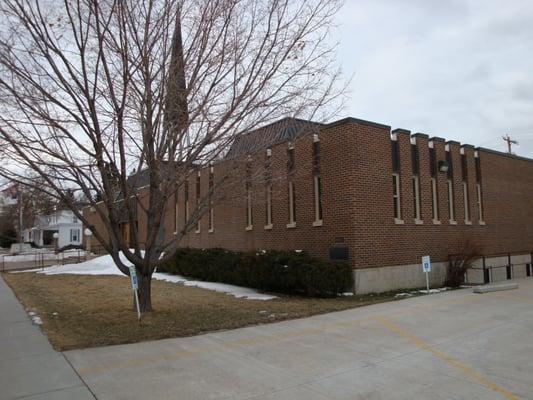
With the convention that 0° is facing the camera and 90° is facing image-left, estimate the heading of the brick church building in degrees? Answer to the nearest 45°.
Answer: approximately 45°
